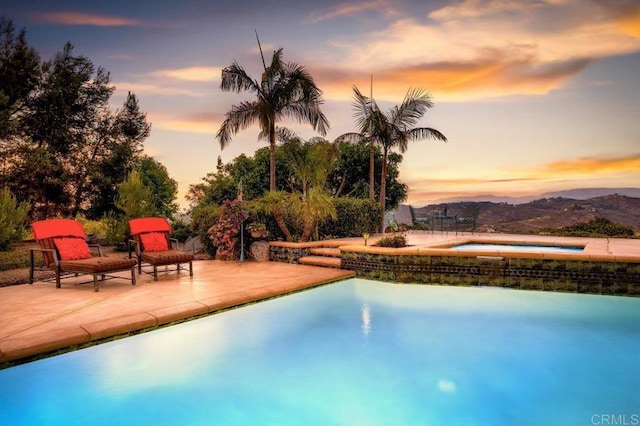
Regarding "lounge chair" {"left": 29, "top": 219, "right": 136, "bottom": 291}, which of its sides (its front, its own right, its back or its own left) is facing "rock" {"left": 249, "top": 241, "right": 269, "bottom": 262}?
left

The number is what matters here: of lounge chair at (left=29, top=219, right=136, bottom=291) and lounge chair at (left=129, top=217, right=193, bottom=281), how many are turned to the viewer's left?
0

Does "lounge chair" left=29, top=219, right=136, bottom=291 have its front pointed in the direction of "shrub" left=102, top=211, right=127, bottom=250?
no

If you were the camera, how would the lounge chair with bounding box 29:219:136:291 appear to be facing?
facing the viewer and to the right of the viewer

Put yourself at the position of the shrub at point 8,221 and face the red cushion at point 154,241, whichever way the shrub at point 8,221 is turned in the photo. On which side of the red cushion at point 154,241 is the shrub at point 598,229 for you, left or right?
left

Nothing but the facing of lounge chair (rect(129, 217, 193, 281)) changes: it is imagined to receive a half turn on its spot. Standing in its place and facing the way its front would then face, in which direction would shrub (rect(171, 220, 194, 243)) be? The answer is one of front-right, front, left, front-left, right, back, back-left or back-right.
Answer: front-right

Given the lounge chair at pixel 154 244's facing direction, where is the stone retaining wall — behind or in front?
in front

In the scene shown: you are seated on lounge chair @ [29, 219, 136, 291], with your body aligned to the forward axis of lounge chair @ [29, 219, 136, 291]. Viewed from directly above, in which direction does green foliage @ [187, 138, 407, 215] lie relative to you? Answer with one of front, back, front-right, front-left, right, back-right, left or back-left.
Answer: left

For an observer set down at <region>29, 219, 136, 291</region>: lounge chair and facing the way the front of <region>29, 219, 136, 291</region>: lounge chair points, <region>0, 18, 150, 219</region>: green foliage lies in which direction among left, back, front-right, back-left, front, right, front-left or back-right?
back-left

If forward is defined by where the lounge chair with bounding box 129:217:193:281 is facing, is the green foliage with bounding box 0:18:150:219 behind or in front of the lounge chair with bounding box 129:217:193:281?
behind

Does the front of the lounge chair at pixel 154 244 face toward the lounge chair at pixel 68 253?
no

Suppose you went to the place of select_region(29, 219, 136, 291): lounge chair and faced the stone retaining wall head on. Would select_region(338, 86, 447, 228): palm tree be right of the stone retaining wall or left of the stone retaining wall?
left

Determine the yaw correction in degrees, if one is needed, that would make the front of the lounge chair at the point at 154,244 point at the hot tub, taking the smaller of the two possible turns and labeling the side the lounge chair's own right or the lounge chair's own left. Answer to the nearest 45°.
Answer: approximately 45° to the lounge chair's own left

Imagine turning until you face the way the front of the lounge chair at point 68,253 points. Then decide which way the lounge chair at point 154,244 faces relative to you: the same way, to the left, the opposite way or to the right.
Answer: the same way
